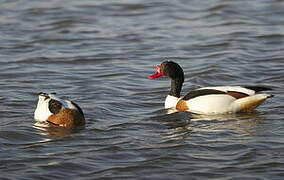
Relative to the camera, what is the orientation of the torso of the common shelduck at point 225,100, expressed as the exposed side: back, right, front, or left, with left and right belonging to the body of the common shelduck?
left

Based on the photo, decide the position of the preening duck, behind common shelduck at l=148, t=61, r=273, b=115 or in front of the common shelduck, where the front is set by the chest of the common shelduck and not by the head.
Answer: in front
